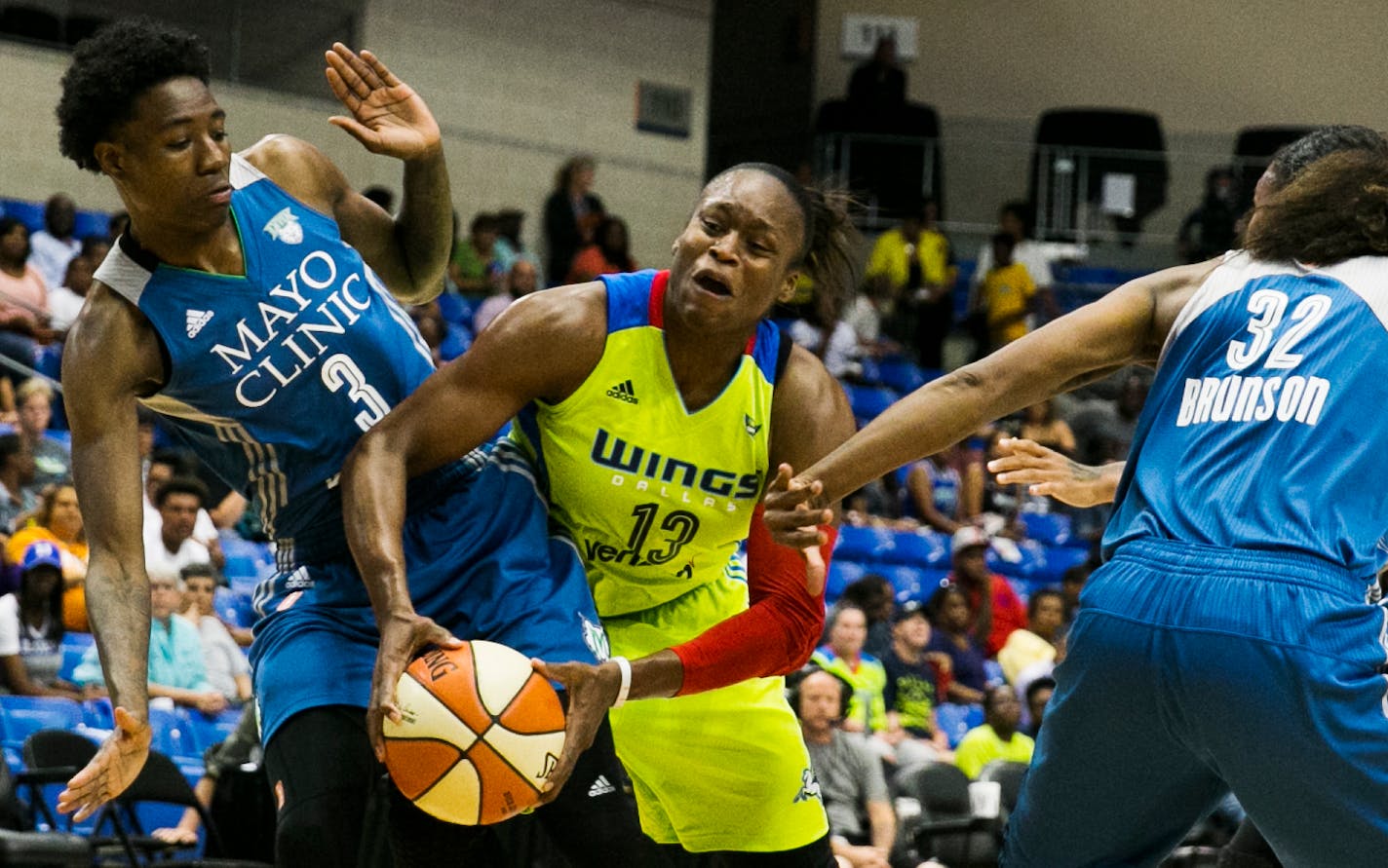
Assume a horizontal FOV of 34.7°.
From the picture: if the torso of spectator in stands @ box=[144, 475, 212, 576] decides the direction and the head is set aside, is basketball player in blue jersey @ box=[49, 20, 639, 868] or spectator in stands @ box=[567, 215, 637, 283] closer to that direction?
the basketball player in blue jersey

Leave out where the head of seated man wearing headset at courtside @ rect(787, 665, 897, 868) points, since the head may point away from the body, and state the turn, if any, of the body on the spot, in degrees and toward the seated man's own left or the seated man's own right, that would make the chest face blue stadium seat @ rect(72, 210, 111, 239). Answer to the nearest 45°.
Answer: approximately 90° to the seated man's own right

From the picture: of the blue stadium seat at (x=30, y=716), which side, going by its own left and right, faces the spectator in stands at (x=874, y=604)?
left

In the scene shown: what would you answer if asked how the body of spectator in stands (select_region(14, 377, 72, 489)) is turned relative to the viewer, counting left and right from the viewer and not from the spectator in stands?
facing the viewer

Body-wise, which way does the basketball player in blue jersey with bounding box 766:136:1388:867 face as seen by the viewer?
away from the camera

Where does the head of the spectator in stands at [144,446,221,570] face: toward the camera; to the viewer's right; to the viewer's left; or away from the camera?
toward the camera

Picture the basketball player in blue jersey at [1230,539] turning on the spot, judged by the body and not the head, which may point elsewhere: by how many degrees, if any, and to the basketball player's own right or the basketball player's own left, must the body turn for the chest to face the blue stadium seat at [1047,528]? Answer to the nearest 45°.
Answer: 0° — they already face it

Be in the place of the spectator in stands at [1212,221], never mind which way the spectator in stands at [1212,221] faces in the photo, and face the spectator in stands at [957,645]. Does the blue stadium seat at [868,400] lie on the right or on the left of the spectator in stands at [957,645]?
right

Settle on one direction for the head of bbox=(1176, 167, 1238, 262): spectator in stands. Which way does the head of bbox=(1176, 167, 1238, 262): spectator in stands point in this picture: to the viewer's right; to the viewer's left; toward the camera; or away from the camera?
toward the camera

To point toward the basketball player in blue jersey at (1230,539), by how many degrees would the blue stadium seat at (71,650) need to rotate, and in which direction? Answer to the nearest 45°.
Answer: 0° — it already faces them

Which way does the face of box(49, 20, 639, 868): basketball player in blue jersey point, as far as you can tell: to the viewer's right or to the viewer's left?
to the viewer's right

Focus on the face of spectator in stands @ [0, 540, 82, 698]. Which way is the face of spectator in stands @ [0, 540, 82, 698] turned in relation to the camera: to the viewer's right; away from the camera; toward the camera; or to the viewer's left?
toward the camera

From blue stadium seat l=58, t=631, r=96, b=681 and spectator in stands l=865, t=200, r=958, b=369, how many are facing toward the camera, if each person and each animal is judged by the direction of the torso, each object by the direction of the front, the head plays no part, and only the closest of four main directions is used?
2

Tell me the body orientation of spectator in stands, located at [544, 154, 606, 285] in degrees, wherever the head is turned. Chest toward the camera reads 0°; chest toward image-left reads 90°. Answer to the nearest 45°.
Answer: approximately 315°

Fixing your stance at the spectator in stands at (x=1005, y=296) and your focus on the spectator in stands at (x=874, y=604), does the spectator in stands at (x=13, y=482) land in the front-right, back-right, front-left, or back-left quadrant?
front-right

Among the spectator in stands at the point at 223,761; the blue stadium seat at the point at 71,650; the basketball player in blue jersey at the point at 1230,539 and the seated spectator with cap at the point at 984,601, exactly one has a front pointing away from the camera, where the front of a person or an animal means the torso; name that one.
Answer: the basketball player in blue jersey

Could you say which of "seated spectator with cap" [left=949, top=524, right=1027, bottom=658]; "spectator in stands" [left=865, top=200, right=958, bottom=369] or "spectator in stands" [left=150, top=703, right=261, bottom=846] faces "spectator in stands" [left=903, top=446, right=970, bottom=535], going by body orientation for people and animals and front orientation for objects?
"spectator in stands" [left=865, top=200, right=958, bottom=369]

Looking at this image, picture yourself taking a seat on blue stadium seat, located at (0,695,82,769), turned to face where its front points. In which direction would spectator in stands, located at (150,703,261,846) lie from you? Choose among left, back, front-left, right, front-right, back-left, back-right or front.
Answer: front-left

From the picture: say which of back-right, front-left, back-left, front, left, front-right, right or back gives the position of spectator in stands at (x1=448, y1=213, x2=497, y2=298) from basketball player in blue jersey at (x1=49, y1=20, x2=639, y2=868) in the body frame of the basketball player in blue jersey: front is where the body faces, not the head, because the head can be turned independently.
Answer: back-left
